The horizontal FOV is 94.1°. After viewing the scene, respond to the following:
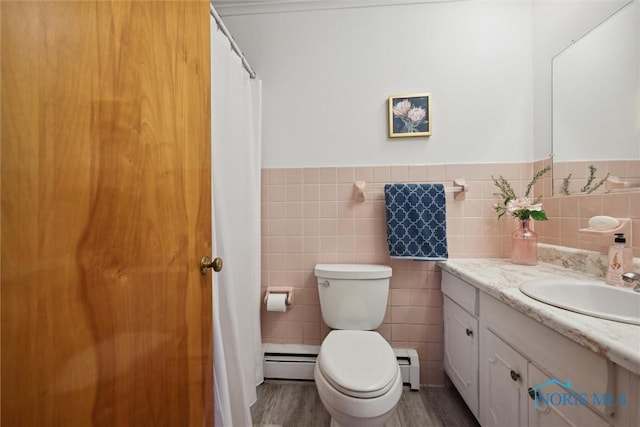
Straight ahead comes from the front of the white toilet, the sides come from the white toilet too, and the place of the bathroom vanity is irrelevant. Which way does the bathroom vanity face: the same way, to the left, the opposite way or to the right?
to the right

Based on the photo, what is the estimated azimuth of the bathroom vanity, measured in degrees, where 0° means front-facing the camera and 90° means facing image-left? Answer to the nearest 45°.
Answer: approximately 45°

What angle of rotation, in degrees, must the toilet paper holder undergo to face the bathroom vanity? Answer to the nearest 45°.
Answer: approximately 45° to its left

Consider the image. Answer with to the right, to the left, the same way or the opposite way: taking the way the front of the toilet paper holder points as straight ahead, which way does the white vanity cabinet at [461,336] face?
to the right

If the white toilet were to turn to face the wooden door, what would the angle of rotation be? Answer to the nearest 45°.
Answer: approximately 45° to its right

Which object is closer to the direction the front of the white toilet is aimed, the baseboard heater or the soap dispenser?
the soap dispenser

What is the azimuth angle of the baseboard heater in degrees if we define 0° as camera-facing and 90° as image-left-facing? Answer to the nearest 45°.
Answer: approximately 0°
